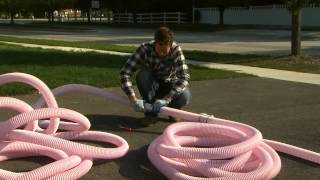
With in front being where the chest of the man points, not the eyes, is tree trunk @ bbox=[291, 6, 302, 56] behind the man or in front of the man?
behind

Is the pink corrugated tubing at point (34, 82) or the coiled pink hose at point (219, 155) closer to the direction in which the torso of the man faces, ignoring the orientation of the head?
the coiled pink hose

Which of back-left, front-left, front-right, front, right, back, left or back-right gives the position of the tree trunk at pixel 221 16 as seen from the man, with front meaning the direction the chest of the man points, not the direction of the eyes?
back

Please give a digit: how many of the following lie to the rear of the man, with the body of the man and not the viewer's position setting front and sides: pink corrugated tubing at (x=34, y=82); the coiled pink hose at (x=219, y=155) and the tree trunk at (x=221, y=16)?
1

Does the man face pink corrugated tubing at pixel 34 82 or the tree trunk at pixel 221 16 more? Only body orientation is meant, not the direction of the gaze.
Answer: the pink corrugated tubing

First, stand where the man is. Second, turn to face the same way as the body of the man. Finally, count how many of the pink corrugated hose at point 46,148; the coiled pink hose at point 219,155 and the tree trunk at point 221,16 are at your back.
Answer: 1

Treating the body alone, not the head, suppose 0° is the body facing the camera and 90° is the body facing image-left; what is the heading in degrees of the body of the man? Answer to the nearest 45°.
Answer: approximately 0°

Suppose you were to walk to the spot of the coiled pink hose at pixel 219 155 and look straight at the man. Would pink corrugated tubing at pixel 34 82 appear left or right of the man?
left

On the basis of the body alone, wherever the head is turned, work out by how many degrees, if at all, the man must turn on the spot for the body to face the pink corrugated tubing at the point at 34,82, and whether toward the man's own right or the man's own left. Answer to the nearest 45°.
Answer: approximately 45° to the man's own right

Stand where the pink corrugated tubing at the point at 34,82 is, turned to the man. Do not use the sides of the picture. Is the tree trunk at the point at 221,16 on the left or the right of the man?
left

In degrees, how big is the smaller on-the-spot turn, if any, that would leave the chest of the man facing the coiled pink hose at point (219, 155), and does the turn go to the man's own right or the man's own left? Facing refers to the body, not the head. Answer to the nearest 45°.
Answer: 0° — they already face it

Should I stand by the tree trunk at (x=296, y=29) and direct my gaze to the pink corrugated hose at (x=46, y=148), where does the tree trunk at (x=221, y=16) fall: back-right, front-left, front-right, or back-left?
back-right

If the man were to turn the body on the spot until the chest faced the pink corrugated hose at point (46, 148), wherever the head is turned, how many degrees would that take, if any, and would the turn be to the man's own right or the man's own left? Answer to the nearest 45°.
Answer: approximately 45° to the man's own right
